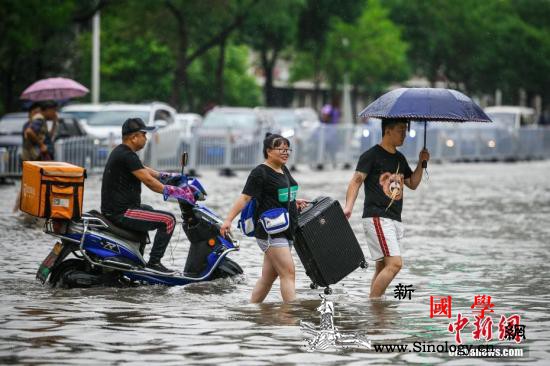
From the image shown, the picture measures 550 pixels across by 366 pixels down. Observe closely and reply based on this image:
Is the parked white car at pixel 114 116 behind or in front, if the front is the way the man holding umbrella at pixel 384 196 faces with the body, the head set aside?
behind

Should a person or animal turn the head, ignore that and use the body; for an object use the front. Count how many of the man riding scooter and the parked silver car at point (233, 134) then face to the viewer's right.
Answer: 1

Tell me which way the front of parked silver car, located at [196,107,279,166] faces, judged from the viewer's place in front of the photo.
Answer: facing the viewer and to the left of the viewer

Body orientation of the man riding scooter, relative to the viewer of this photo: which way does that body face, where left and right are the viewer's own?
facing to the right of the viewer

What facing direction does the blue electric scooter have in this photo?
to the viewer's right

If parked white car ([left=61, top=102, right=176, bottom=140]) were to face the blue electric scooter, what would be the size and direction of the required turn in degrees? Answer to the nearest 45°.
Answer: approximately 45° to its left

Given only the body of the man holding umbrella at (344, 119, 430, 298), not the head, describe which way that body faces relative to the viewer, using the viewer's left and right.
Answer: facing the viewer and to the right of the viewer

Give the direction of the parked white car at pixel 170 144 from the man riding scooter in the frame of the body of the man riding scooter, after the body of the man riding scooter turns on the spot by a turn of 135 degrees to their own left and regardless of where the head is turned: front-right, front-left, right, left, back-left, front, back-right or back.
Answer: front-right

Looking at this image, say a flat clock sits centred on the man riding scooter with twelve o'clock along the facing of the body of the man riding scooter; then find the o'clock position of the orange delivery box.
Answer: The orange delivery box is roughly at 6 o'clock from the man riding scooter.

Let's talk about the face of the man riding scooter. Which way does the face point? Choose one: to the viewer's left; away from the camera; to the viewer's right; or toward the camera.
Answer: to the viewer's right
